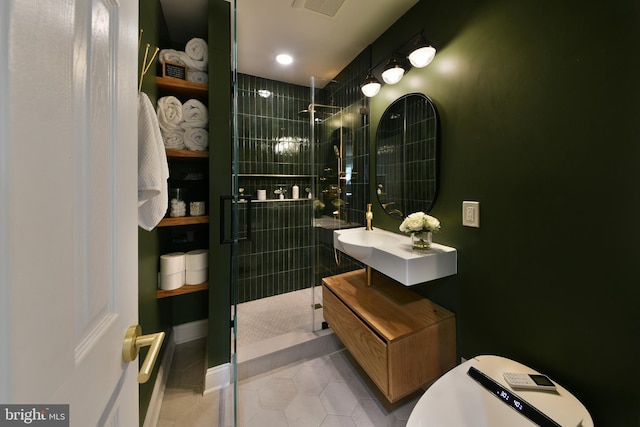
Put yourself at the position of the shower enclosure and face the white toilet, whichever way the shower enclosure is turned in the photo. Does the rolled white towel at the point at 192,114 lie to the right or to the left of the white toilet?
right

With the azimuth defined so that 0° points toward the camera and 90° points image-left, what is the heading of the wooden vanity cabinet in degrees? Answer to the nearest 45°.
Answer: approximately 45°

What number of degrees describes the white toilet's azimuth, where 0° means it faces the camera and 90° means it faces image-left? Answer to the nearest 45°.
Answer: approximately 45°

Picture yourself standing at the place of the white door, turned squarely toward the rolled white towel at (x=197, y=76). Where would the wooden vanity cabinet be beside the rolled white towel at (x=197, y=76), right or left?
right

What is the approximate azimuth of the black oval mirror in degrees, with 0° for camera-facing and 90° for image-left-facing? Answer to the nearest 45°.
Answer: approximately 45°

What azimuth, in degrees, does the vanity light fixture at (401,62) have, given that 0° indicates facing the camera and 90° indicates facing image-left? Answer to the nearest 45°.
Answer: approximately 45°

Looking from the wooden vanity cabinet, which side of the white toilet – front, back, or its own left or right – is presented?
right
